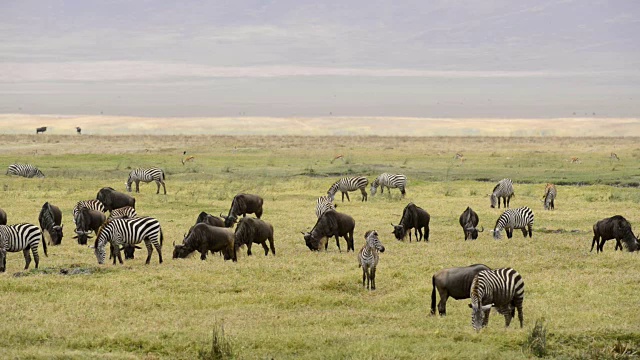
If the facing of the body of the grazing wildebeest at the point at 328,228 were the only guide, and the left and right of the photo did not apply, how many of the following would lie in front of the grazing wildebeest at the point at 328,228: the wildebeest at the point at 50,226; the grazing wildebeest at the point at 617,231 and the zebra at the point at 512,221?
1

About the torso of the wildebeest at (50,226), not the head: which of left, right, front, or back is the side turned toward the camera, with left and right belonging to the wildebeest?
front

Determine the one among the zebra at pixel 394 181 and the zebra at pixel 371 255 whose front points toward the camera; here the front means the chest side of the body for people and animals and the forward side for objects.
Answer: the zebra at pixel 371 255

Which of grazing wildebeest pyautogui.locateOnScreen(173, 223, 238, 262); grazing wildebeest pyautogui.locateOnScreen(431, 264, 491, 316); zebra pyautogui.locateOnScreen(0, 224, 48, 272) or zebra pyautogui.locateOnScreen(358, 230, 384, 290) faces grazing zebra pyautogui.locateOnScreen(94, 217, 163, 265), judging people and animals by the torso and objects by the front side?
grazing wildebeest pyautogui.locateOnScreen(173, 223, 238, 262)

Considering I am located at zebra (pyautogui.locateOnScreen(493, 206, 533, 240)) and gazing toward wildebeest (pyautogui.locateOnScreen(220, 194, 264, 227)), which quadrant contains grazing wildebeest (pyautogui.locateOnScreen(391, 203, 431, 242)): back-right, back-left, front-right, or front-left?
front-left

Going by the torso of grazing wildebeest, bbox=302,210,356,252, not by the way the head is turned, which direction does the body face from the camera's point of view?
to the viewer's left

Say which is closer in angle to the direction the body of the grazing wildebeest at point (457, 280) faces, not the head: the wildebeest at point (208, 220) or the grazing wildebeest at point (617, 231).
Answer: the grazing wildebeest

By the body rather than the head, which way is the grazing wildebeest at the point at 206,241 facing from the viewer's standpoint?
to the viewer's left

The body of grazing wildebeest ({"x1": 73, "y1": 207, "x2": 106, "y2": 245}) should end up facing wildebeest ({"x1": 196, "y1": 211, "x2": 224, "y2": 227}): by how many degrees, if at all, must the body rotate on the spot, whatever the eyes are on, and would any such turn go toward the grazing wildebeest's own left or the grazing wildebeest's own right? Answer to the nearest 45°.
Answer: approximately 90° to the grazing wildebeest's own left

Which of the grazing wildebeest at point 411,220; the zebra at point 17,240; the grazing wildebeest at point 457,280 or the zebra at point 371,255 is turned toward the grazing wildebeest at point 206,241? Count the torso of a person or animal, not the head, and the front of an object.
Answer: the grazing wildebeest at point 411,220

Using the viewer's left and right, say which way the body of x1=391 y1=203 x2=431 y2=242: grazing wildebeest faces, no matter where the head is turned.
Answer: facing the viewer and to the left of the viewer

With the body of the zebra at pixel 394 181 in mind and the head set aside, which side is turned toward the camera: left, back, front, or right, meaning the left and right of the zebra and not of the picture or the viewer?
left

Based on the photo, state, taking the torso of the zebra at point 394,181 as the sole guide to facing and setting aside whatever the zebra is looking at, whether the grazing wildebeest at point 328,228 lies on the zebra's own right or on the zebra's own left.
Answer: on the zebra's own left

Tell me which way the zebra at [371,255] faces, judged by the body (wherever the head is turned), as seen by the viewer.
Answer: toward the camera

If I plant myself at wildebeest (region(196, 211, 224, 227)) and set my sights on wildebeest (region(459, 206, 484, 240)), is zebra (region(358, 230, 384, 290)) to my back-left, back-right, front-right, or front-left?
front-right

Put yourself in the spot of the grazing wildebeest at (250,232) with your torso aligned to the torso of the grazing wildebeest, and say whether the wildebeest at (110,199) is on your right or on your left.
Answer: on your right

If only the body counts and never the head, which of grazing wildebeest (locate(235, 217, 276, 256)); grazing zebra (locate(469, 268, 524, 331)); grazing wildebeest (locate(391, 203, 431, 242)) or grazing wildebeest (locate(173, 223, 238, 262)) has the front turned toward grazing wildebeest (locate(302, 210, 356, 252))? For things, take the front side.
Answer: grazing wildebeest (locate(391, 203, 431, 242))

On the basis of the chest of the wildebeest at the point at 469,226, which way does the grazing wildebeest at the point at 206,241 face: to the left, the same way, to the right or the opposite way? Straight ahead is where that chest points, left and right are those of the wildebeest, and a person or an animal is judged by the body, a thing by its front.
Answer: to the right
